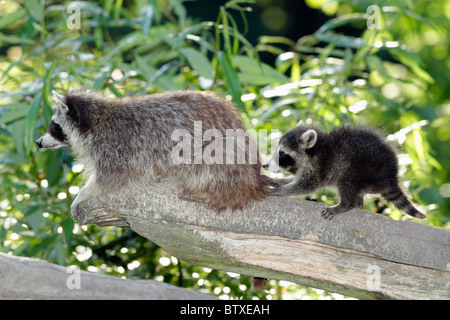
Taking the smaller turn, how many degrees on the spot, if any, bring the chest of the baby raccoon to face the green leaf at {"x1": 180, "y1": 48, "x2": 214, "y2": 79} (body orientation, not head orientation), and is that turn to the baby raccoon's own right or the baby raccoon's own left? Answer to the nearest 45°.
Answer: approximately 45° to the baby raccoon's own right

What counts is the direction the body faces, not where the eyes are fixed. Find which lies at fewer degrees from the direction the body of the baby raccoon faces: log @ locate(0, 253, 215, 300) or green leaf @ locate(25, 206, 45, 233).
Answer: the log

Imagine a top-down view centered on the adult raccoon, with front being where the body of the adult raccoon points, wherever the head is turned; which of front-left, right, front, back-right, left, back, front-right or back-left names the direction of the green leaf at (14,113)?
front-right

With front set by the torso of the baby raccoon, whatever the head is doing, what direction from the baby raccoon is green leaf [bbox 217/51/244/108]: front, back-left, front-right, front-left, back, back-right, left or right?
front-right

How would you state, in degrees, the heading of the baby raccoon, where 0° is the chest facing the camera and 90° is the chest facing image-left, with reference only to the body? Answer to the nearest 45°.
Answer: approximately 90°

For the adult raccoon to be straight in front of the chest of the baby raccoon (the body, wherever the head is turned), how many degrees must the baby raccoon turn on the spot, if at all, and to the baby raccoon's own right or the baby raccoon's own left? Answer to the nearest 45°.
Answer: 0° — it already faces it

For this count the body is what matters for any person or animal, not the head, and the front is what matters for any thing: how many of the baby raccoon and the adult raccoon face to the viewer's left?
2

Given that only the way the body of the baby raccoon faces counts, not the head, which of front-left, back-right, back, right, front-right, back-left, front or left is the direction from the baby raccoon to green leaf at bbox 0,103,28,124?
front

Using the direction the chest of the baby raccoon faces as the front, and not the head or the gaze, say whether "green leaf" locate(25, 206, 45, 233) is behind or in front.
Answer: in front

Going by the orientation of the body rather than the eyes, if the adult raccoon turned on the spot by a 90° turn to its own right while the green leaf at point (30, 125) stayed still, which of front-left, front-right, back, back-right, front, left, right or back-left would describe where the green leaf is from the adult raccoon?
front-left

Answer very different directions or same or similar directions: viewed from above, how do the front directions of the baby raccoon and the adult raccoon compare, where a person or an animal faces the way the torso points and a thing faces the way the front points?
same or similar directions

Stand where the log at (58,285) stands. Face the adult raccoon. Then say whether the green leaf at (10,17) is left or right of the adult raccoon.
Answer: left

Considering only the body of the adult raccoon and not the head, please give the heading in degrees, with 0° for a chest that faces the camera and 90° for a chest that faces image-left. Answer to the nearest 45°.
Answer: approximately 90°

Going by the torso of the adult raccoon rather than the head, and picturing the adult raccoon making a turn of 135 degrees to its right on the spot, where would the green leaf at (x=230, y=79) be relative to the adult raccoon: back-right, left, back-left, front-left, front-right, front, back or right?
front
